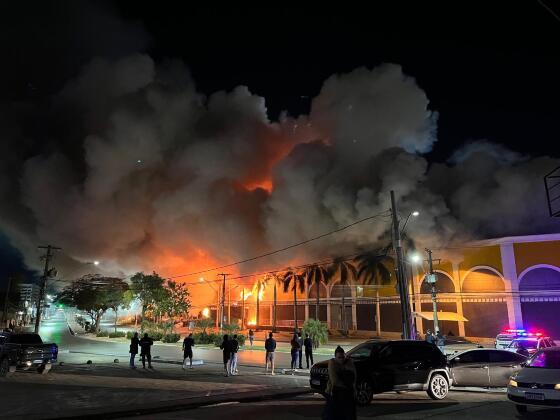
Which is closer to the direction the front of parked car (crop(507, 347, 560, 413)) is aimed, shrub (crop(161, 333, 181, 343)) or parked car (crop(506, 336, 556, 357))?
the shrub

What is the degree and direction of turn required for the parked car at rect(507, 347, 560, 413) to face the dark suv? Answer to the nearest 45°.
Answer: approximately 45° to its right

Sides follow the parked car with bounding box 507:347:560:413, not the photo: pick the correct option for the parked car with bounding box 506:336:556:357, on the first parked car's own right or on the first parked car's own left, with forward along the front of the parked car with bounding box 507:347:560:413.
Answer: on the first parked car's own right

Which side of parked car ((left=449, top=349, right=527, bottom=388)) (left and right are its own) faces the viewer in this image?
left

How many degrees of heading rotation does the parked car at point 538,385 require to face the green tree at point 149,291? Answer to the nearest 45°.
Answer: approximately 90° to its right

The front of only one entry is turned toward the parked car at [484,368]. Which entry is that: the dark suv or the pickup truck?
the pickup truck

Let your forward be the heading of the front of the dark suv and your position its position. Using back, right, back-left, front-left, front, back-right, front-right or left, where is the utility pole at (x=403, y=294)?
back-right

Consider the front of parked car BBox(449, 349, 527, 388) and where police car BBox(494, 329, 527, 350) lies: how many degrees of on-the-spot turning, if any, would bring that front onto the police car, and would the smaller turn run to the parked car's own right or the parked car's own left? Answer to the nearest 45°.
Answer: approximately 90° to the parked car's own right

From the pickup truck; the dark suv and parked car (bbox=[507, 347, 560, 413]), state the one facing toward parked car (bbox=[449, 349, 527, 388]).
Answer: the pickup truck

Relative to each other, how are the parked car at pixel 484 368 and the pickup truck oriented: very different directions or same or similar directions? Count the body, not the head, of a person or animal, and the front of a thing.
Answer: very different directions
